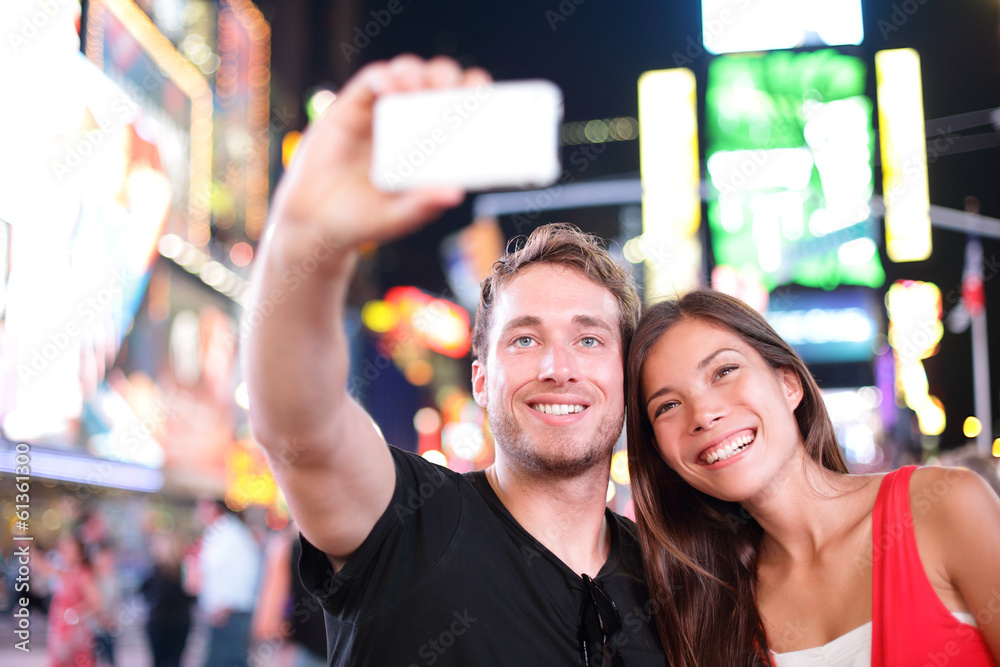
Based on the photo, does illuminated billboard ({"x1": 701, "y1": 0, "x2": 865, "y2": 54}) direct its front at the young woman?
yes

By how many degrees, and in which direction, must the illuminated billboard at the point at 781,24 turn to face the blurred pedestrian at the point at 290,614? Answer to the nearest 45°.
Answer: approximately 45° to its right

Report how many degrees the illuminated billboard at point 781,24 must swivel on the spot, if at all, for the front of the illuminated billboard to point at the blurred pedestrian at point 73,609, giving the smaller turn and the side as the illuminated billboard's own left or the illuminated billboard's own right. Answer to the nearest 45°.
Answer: approximately 45° to the illuminated billboard's own right

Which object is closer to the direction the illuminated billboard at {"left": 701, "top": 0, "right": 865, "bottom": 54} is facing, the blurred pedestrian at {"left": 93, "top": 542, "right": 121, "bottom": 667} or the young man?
the young man

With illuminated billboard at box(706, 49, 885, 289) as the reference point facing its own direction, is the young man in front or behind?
in front

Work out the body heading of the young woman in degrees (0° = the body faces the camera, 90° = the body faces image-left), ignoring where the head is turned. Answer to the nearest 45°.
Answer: approximately 45°

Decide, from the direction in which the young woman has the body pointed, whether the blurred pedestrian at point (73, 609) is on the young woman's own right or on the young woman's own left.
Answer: on the young woman's own right

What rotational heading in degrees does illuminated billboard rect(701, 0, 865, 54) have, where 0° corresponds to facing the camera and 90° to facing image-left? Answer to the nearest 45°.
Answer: approximately 0°

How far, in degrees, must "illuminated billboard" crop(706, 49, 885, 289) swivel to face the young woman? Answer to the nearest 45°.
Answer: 0° — it already faces them

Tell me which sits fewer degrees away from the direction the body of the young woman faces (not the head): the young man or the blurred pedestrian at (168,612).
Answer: the young man
